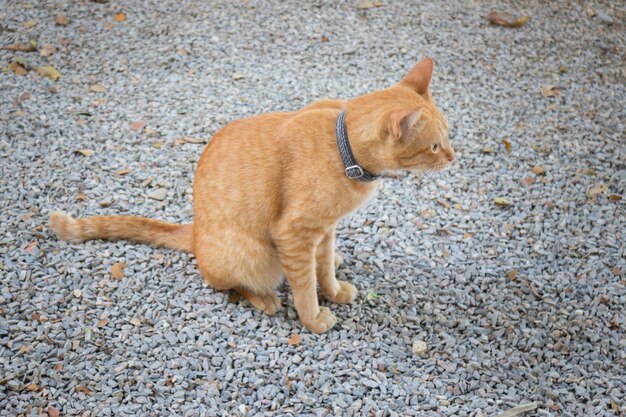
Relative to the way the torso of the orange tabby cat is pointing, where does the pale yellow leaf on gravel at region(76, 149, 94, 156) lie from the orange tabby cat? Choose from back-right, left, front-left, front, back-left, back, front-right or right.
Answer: back-left

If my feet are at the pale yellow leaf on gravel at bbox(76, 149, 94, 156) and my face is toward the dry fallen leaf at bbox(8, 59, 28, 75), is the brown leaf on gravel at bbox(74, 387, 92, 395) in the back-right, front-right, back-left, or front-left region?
back-left

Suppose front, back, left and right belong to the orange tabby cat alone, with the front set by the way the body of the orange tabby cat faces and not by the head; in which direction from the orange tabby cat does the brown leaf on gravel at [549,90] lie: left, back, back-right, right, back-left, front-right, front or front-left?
front-left

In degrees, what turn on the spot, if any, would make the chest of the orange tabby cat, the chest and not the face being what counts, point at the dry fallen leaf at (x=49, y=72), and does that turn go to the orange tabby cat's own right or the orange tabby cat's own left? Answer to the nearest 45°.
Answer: approximately 135° to the orange tabby cat's own left

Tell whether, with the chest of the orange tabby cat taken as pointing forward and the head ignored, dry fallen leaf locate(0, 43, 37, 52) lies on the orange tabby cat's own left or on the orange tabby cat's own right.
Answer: on the orange tabby cat's own left

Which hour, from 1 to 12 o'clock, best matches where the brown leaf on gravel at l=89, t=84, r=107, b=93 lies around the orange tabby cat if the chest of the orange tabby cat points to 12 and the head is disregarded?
The brown leaf on gravel is roughly at 8 o'clock from the orange tabby cat.

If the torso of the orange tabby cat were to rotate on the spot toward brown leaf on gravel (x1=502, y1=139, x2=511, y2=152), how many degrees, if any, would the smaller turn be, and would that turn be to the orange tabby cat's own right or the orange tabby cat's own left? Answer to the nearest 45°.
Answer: approximately 45° to the orange tabby cat's own left

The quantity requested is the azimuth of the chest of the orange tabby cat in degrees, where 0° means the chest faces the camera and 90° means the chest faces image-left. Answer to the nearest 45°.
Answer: approximately 270°

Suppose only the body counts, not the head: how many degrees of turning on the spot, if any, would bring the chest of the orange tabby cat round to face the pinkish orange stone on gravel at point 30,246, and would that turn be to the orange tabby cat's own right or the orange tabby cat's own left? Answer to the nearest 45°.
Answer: approximately 180°
